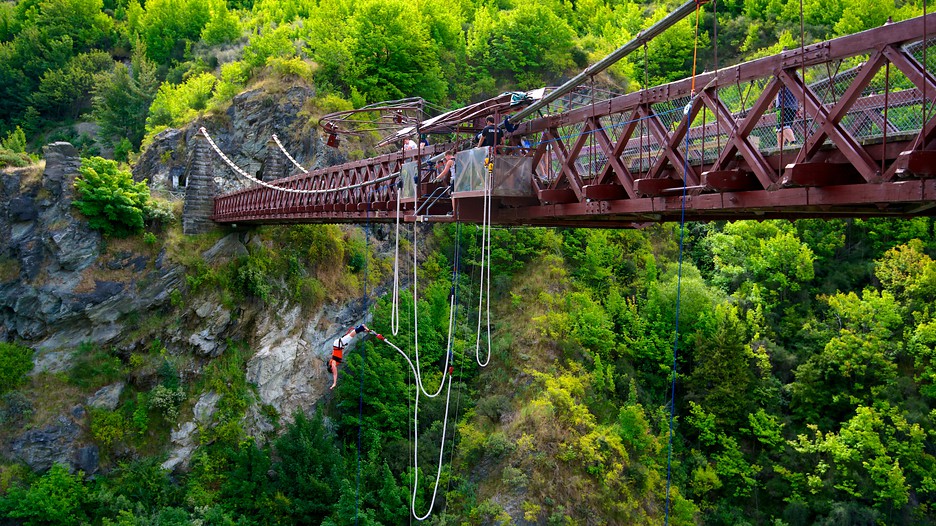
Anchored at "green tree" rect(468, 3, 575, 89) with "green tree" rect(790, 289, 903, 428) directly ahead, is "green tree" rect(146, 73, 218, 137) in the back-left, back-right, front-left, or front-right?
back-right

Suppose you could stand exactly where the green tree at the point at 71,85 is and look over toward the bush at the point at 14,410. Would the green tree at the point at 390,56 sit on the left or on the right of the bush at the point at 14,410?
left
